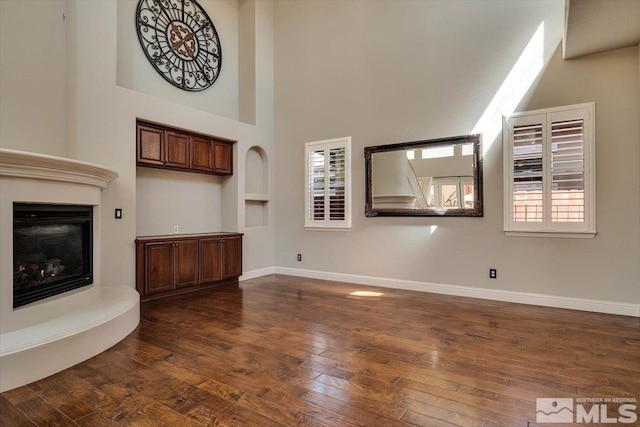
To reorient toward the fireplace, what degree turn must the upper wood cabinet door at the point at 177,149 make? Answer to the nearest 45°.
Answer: approximately 90° to its right

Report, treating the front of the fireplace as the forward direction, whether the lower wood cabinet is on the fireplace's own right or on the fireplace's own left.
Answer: on the fireplace's own left

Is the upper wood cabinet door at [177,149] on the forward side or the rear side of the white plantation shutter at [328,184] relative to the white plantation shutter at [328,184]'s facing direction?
on the forward side

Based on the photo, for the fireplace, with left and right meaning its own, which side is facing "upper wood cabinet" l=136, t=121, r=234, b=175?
left

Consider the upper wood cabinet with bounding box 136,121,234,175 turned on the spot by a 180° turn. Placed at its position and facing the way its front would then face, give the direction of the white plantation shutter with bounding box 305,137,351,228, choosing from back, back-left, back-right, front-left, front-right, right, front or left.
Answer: back-right

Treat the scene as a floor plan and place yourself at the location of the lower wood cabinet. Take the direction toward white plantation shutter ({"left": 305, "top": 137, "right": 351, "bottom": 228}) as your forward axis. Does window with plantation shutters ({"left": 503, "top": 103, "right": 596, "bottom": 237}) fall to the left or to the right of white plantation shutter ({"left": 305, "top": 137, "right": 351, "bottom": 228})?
right

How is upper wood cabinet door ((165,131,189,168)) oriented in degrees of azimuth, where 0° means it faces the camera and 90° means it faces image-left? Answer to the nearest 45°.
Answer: approximately 315°

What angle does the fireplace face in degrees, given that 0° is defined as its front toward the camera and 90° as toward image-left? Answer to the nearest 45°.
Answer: approximately 315°

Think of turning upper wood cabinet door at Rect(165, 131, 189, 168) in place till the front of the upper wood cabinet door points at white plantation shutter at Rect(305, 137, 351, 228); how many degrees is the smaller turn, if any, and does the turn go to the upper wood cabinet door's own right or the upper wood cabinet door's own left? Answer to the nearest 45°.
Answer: approximately 45° to the upper wood cabinet door's own left
